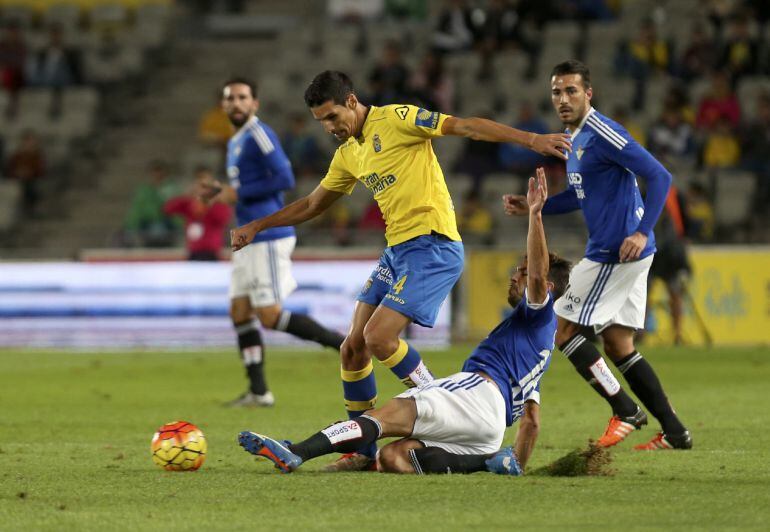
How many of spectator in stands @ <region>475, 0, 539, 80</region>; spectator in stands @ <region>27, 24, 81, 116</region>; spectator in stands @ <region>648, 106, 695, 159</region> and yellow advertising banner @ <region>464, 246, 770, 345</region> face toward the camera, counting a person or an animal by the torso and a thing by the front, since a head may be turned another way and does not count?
4

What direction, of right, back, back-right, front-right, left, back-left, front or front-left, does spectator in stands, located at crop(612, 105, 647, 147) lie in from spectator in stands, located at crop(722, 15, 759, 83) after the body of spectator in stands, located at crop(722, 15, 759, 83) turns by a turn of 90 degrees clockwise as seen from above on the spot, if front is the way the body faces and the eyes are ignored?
front-left

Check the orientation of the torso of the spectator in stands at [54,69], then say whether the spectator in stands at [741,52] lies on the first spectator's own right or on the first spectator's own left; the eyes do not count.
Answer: on the first spectator's own left

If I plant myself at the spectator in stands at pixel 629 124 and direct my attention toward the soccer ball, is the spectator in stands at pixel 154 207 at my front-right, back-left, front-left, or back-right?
front-right

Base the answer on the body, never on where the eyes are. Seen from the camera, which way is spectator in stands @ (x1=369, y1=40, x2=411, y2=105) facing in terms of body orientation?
toward the camera

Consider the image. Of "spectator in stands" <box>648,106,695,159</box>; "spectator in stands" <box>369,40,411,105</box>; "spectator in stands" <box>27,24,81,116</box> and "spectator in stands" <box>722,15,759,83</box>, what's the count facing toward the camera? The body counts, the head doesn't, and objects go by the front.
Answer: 4

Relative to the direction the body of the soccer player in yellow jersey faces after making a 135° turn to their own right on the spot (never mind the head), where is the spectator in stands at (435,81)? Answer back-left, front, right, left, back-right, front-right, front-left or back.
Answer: front

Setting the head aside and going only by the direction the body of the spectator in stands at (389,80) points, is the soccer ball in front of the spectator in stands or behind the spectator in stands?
in front

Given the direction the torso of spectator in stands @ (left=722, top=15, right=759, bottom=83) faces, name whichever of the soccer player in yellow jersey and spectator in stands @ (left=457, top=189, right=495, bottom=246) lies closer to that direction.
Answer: the soccer player in yellow jersey

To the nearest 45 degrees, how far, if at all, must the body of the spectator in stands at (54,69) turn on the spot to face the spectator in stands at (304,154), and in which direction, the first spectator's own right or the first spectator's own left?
approximately 45° to the first spectator's own left

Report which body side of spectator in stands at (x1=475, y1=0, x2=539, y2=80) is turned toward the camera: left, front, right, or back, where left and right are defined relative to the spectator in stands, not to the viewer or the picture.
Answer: front

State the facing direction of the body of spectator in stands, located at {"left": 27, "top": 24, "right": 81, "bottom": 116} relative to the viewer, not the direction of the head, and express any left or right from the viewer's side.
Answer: facing the viewer

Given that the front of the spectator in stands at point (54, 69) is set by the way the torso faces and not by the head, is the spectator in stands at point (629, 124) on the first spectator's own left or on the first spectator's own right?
on the first spectator's own left

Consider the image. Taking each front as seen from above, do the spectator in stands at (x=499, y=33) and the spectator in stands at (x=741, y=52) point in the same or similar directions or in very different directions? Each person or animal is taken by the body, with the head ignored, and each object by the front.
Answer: same or similar directions

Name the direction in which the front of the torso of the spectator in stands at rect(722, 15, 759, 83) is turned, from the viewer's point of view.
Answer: toward the camera

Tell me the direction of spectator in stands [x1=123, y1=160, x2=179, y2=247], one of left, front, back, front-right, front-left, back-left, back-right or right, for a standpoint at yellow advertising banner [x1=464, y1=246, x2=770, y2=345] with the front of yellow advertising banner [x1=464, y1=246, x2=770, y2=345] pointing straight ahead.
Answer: right
